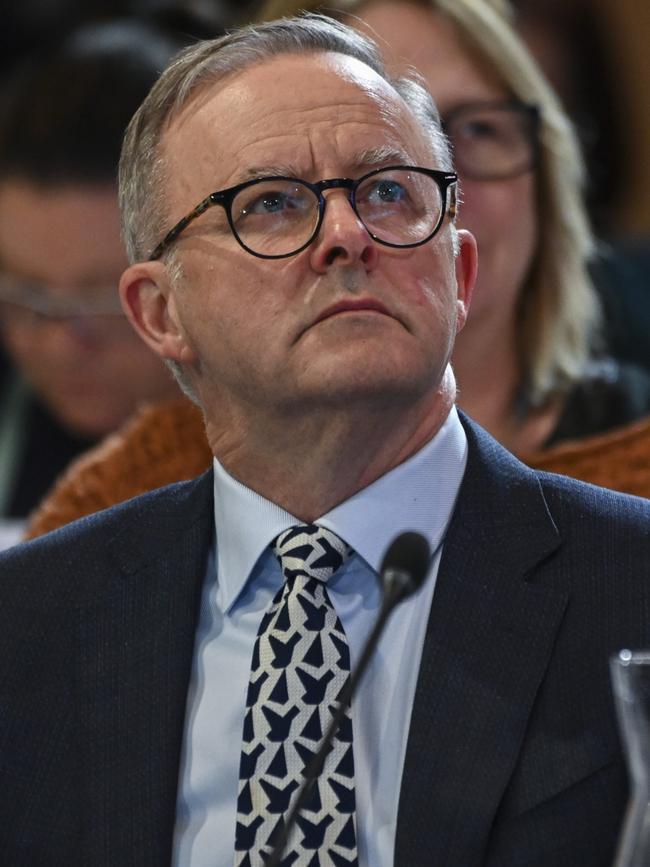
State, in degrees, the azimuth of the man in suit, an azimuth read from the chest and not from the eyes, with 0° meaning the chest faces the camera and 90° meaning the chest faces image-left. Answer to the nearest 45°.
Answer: approximately 0°

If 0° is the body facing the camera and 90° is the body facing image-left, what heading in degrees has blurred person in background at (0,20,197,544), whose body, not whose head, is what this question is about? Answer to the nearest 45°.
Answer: approximately 0°

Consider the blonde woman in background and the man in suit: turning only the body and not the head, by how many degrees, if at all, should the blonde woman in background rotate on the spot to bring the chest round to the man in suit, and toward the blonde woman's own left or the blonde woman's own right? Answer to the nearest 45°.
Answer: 0° — they already face them

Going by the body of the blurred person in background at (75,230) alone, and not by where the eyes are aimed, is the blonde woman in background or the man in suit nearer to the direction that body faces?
the man in suit

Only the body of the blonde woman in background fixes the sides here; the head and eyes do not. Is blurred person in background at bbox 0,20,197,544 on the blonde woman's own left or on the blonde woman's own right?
on the blonde woman's own right

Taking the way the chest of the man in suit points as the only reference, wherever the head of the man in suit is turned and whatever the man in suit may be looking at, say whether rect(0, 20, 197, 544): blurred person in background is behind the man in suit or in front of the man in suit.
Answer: behind
